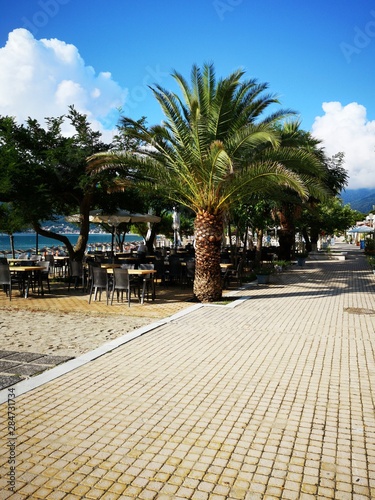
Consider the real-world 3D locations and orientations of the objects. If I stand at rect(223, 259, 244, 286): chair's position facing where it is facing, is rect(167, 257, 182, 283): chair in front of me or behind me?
in front

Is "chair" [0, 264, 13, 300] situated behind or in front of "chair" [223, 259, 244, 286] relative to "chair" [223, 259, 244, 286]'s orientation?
in front

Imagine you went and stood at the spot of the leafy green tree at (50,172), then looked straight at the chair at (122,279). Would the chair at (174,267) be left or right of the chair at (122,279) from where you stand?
left

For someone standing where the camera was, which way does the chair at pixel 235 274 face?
facing to the left of the viewer

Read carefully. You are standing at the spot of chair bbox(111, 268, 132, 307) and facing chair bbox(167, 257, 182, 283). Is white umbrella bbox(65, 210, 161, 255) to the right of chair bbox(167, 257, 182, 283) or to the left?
left

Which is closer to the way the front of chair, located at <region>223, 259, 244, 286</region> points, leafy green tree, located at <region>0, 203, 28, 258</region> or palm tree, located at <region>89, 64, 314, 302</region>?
the leafy green tree

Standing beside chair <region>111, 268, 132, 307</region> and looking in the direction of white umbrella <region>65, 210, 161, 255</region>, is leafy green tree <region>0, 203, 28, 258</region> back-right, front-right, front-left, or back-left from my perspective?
front-left
